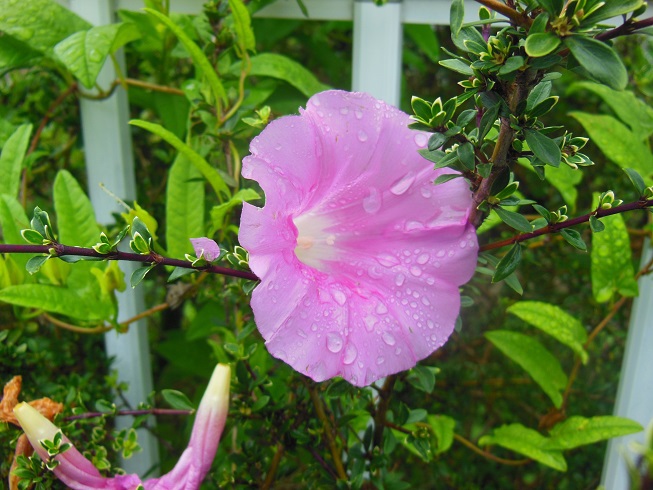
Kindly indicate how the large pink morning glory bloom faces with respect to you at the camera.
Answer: facing the viewer and to the right of the viewer

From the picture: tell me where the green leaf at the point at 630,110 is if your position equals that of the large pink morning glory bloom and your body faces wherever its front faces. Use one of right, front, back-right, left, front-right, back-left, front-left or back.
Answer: left

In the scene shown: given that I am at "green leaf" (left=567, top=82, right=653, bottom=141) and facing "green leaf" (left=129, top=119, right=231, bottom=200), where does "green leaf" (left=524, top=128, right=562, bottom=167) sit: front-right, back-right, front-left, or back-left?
front-left
